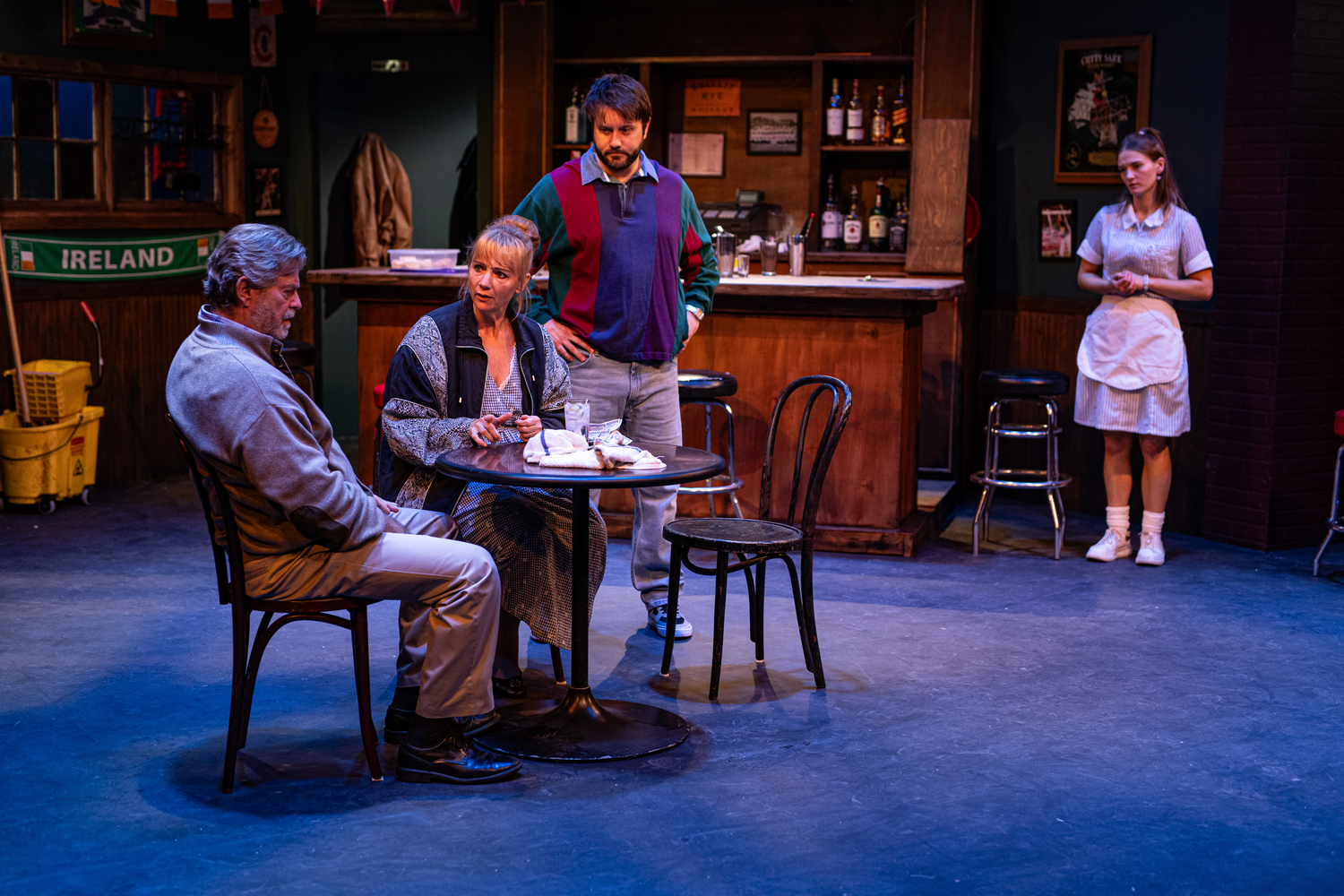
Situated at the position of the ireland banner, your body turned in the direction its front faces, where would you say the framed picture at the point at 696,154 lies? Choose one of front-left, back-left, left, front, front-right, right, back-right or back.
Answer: left

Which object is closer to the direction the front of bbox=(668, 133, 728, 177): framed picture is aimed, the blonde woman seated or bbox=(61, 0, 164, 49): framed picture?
the blonde woman seated

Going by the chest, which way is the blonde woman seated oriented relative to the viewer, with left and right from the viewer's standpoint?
facing the viewer and to the right of the viewer

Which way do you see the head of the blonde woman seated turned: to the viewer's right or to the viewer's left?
to the viewer's left

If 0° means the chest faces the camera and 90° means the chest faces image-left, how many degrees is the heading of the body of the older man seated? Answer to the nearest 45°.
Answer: approximately 270°

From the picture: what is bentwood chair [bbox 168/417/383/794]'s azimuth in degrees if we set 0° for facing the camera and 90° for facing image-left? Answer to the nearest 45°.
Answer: approximately 270°

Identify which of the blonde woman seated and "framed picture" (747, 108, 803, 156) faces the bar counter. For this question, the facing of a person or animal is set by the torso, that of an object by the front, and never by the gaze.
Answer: the framed picture

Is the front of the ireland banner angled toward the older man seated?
yes

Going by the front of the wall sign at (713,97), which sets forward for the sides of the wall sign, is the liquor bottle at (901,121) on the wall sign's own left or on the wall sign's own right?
on the wall sign's own left

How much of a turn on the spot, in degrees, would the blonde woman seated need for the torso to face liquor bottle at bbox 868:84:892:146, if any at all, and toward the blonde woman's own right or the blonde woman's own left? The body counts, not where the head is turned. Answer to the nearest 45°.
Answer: approximately 90° to the blonde woman's own left

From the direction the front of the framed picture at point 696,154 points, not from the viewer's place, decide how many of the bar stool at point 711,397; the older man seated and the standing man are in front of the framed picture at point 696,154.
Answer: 3

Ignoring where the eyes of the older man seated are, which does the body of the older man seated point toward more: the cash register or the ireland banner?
the cash register

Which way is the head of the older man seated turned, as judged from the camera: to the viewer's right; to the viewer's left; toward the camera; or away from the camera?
to the viewer's right

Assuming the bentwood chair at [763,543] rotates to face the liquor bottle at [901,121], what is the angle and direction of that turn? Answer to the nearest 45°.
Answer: approximately 135° to its right

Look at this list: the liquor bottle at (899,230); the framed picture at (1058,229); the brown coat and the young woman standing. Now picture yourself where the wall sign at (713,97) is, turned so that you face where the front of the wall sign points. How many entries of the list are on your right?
1

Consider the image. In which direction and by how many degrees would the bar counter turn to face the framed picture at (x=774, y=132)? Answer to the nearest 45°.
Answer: approximately 180°
